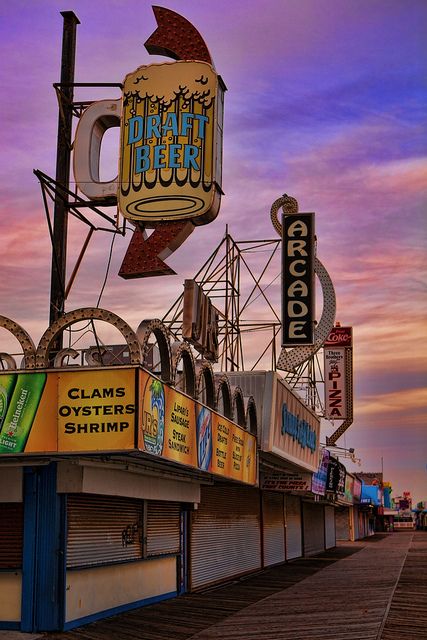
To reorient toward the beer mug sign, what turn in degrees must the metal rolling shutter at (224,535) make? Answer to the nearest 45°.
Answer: approximately 45° to its right

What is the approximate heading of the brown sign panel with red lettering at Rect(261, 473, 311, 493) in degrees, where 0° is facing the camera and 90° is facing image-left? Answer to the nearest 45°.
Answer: approximately 0°

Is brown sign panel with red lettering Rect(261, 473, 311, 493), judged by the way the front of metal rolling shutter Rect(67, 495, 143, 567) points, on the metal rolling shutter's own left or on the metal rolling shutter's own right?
on the metal rolling shutter's own left

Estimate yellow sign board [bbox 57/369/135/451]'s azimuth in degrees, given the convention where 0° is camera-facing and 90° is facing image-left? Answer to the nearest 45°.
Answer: approximately 0°

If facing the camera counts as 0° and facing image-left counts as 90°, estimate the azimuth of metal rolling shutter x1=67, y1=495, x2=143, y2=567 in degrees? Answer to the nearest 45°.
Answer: approximately 315°

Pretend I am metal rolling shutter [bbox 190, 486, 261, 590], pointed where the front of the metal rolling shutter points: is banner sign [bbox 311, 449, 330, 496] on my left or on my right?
on my left

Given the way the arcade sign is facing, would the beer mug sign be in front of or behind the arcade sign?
in front

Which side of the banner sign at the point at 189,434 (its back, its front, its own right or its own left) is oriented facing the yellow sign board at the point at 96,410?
right

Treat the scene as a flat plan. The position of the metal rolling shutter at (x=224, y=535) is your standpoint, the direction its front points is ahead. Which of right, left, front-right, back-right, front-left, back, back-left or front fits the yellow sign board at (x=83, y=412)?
front-right

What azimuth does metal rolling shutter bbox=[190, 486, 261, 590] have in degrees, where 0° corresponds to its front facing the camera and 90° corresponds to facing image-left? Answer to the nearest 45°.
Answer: approximately 315°
